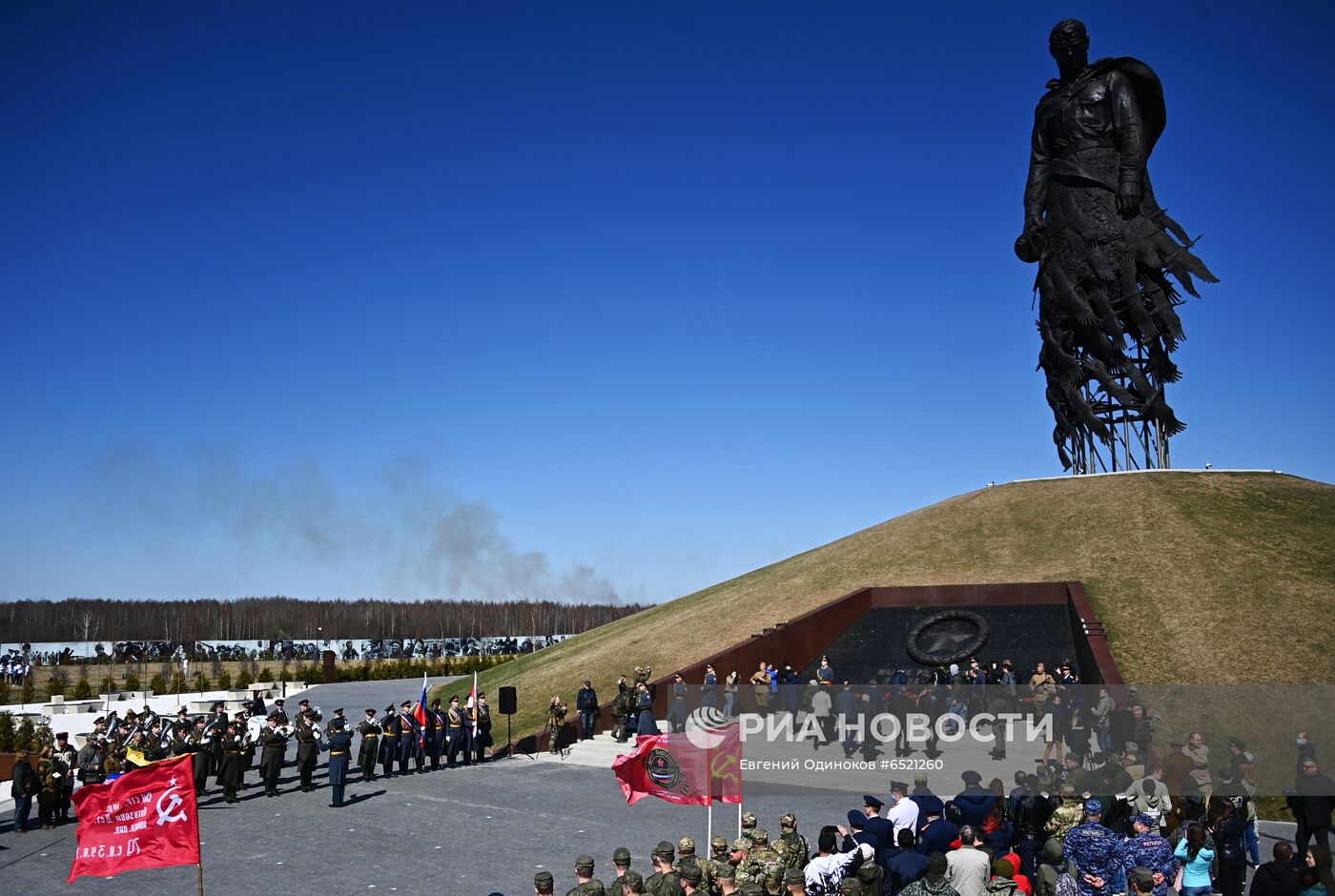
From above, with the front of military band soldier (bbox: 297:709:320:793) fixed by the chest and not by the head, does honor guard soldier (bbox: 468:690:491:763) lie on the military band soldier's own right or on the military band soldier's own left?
on the military band soldier's own left

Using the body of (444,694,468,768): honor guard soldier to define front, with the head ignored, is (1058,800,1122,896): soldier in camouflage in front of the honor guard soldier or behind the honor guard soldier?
in front

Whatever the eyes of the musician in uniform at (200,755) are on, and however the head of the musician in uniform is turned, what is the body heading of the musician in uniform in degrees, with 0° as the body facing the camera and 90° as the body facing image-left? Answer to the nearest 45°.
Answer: approximately 315°

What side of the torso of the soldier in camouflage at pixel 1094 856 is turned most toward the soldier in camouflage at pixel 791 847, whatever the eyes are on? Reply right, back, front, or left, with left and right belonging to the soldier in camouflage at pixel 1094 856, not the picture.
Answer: left

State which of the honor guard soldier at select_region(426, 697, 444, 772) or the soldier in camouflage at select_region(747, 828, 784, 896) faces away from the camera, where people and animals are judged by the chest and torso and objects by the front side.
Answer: the soldier in camouflage

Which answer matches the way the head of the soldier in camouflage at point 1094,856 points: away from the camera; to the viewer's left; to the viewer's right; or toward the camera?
away from the camera

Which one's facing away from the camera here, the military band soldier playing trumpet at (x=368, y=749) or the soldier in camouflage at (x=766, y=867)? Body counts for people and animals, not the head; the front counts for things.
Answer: the soldier in camouflage

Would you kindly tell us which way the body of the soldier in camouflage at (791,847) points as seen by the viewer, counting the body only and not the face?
away from the camera

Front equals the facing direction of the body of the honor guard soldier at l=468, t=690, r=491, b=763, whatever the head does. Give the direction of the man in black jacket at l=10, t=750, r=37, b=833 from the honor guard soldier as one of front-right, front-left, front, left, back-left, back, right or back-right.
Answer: right

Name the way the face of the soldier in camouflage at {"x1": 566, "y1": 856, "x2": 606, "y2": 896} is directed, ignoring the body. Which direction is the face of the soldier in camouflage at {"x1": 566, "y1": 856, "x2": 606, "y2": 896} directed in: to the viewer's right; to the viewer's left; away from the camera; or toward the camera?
away from the camera

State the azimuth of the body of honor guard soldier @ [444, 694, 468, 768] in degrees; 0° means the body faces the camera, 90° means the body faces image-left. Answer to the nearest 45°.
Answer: approximately 315°
